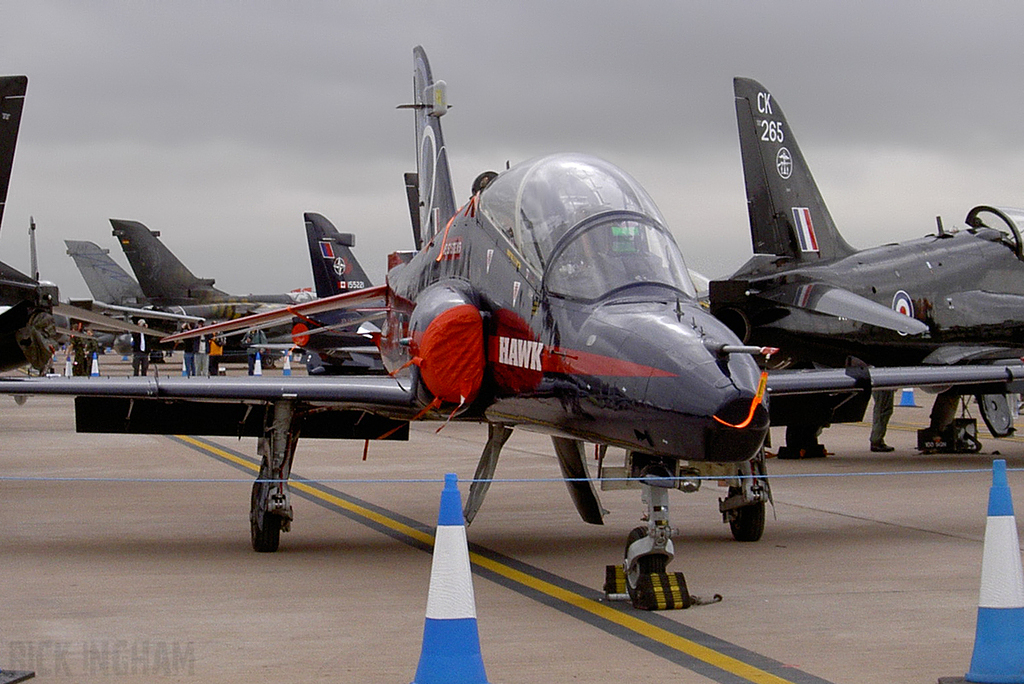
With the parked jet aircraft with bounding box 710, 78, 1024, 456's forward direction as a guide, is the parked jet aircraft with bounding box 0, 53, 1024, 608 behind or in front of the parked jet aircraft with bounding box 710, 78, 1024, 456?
behind

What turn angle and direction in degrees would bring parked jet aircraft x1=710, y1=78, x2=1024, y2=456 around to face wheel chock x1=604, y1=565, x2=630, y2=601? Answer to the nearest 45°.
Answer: approximately 135° to its right

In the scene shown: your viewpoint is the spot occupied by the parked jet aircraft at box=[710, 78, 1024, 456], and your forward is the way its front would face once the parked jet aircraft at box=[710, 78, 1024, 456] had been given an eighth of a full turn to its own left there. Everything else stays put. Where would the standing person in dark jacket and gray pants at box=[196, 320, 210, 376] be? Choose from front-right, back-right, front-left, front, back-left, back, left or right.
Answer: front-left

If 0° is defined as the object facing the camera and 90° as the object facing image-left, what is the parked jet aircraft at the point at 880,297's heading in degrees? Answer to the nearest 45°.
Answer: approximately 225°

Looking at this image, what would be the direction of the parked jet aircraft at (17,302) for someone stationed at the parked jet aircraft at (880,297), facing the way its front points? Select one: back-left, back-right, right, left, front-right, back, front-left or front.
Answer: back
